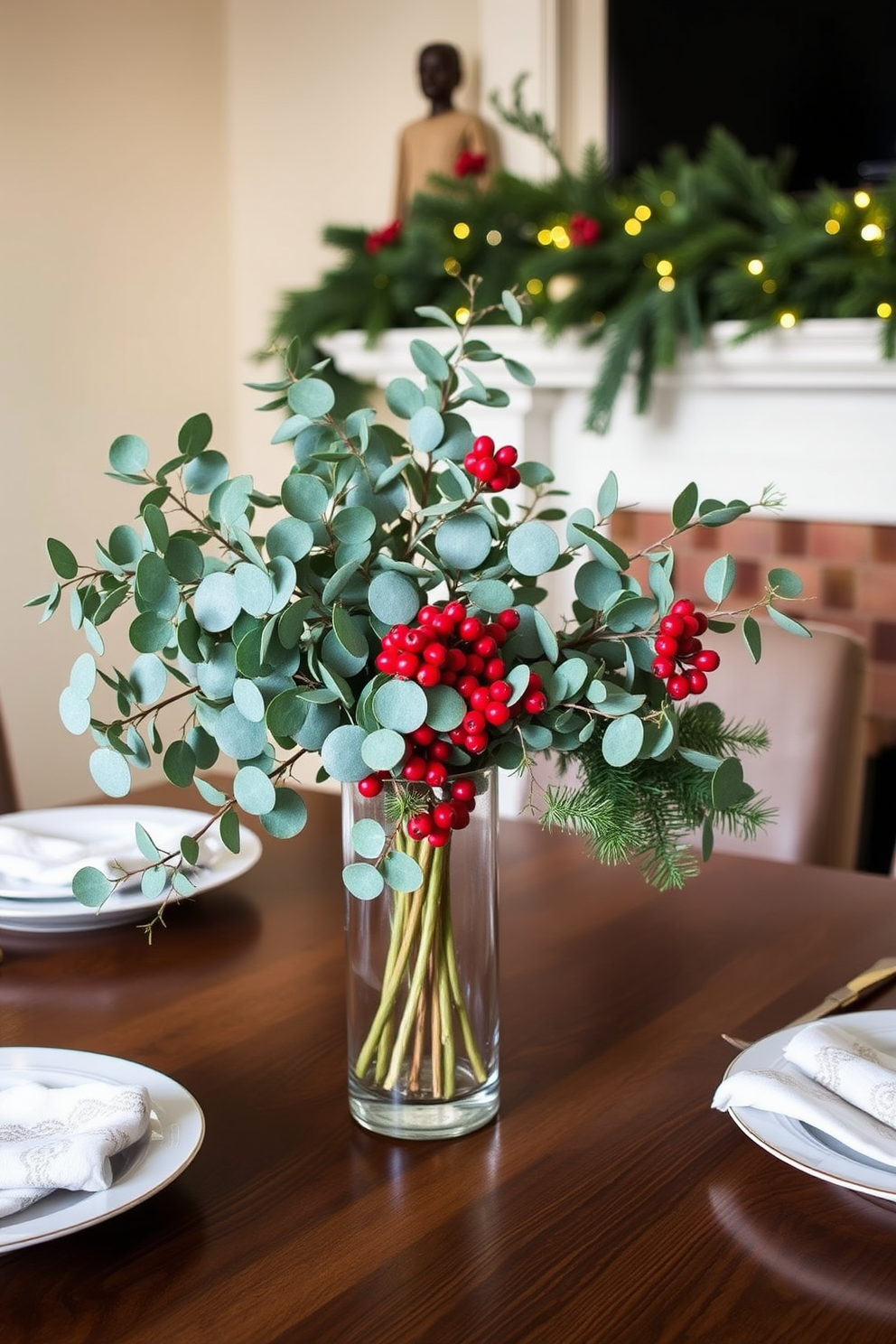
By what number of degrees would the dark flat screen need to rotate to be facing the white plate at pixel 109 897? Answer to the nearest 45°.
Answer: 0° — it already faces it

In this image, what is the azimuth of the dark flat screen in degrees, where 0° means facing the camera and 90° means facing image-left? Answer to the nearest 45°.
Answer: approximately 0°

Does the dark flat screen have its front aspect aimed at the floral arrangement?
yes

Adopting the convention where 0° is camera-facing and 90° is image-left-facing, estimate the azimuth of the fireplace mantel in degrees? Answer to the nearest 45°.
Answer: approximately 0°

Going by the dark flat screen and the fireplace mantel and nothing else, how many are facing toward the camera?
2

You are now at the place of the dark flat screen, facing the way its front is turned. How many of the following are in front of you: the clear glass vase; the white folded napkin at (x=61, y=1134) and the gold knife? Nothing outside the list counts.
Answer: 3

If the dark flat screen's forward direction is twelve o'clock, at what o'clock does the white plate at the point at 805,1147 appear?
The white plate is roughly at 12 o'clock from the dark flat screen.

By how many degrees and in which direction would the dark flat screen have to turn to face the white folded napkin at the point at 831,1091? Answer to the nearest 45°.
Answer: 0° — it already faces it
